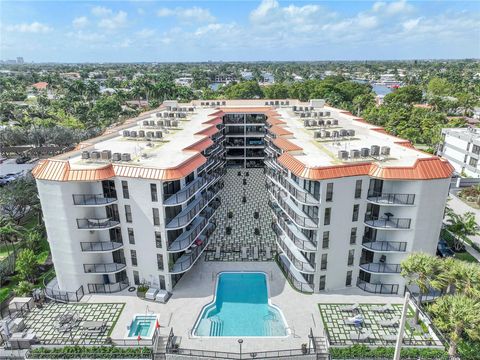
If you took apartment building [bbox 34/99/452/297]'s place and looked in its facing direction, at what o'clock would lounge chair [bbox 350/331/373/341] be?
The lounge chair is roughly at 11 o'clock from the apartment building.

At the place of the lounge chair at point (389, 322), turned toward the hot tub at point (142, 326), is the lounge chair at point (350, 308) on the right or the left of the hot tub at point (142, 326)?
right

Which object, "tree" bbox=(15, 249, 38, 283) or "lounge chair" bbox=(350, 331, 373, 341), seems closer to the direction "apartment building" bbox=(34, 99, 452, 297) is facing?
the lounge chair

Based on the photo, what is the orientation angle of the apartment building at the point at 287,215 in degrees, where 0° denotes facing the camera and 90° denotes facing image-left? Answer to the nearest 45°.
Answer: approximately 0°

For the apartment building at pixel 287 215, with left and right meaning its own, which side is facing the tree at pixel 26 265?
right

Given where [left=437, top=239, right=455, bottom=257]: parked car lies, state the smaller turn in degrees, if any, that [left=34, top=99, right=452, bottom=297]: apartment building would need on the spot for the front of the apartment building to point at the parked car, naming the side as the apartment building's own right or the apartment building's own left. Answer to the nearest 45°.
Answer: approximately 90° to the apartment building's own left
